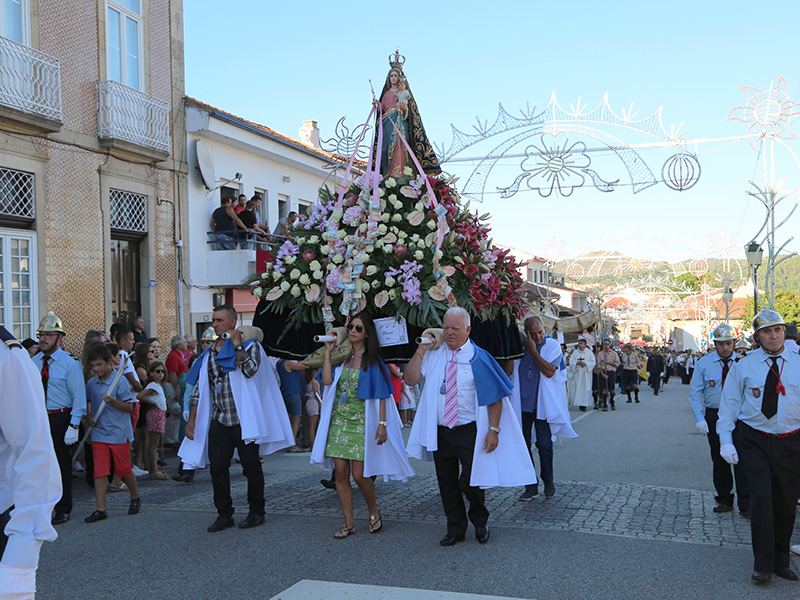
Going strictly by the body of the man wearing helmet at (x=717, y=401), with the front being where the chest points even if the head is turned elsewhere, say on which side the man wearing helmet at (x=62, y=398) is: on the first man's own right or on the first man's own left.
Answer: on the first man's own right

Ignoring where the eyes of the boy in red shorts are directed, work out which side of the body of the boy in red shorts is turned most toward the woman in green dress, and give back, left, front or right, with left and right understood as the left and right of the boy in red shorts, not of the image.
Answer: left

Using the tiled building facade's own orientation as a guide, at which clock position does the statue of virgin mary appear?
The statue of virgin mary is roughly at 1 o'clock from the tiled building facade.

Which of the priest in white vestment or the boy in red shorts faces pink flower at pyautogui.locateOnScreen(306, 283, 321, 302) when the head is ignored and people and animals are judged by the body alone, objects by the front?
the priest in white vestment

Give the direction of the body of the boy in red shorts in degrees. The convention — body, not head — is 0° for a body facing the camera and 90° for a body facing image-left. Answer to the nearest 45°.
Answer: approximately 45°

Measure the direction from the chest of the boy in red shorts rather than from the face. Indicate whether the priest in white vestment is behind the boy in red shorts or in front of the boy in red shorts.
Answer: behind

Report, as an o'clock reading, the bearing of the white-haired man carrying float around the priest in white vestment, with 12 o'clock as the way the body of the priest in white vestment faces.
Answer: The white-haired man carrying float is roughly at 12 o'clock from the priest in white vestment.

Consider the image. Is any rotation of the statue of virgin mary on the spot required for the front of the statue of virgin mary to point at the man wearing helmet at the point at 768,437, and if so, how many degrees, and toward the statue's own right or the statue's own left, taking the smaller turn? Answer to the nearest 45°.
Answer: approximately 90° to the statue's own left

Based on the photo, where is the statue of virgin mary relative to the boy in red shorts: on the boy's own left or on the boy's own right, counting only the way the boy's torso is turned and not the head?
on the boy's own left

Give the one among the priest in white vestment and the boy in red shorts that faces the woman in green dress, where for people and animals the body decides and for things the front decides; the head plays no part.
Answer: the priest in white vestment

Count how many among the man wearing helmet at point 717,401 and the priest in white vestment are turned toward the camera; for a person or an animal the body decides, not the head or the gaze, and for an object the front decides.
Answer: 2

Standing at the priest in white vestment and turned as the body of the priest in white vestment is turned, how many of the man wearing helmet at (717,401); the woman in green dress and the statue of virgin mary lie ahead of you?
3

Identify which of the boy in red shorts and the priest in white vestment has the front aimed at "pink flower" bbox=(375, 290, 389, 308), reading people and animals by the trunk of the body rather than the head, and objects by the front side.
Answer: the priest in white vestment
